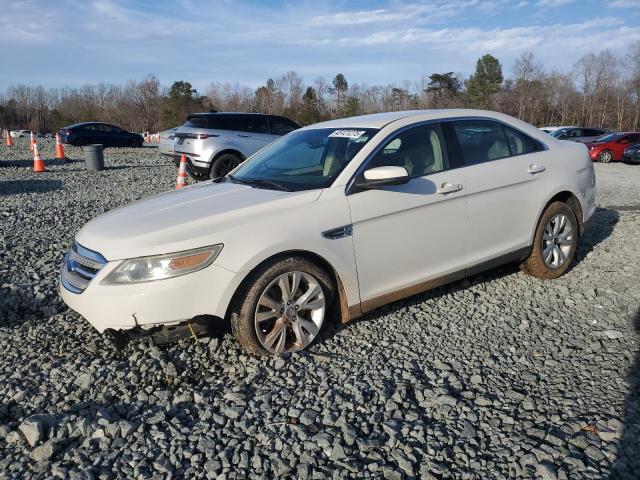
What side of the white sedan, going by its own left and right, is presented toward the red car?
back

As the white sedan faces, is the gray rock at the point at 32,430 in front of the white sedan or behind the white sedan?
in front

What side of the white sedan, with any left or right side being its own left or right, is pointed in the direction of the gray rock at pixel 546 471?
left

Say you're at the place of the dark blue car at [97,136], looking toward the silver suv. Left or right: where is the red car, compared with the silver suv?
left

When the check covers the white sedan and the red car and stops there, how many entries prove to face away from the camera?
0

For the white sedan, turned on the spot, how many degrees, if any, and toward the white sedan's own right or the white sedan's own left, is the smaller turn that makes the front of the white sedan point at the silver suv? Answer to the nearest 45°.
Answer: approximately 135° to the white sedan's own right

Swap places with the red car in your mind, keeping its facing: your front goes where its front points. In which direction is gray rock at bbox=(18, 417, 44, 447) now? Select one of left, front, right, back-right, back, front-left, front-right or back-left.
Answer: front-left

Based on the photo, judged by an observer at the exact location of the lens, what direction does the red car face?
facing the viewer and to the left of the viewer

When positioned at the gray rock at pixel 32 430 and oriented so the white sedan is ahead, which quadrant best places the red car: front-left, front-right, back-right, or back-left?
front-left

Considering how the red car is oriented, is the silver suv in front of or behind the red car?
in front

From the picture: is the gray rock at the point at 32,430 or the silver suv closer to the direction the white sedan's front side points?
the gray rock

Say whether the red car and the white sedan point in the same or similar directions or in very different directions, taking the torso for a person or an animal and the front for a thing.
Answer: same or similar directions
